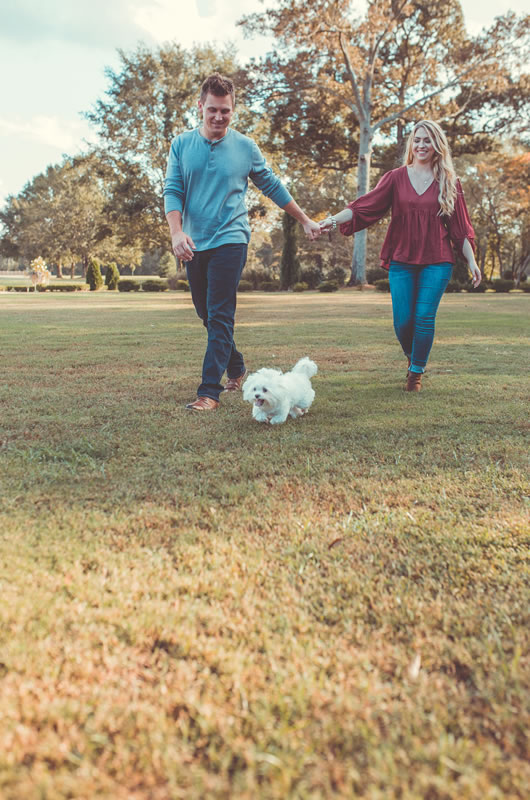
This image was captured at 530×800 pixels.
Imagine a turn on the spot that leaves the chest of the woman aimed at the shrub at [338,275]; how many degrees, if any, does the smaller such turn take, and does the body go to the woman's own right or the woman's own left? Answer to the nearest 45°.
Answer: approximately 180°

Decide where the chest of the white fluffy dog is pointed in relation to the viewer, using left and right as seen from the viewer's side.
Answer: facing the viewer and to the left of the viewer

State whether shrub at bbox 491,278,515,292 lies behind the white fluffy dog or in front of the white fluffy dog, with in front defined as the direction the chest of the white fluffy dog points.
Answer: behind

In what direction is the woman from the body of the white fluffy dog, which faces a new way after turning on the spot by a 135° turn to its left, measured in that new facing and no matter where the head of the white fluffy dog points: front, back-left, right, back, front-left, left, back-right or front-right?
front-left

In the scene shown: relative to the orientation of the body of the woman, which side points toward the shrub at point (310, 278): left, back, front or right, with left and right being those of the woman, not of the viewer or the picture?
back

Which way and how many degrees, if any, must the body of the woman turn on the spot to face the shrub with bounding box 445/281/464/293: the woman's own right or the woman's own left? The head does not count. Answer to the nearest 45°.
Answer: approximately 180°

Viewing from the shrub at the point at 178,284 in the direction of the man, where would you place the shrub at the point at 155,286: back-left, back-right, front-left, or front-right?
back-right

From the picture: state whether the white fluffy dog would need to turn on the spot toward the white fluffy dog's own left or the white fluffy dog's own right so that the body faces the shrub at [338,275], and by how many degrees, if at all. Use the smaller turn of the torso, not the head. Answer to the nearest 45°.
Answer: approximately 135° to the white fluffy dog's own right

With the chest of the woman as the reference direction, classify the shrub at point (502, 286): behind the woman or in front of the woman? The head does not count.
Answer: behind

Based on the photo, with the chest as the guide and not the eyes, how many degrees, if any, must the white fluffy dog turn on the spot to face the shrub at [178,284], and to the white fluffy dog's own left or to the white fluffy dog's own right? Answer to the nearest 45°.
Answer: approximately 135° to the white fluffy dog's own right

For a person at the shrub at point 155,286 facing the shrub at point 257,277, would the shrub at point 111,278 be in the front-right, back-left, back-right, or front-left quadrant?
back-left

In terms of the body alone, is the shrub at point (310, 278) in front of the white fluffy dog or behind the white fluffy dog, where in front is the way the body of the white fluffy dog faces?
behind

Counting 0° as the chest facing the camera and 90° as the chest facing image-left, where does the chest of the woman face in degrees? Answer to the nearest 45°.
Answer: approximately 0°
